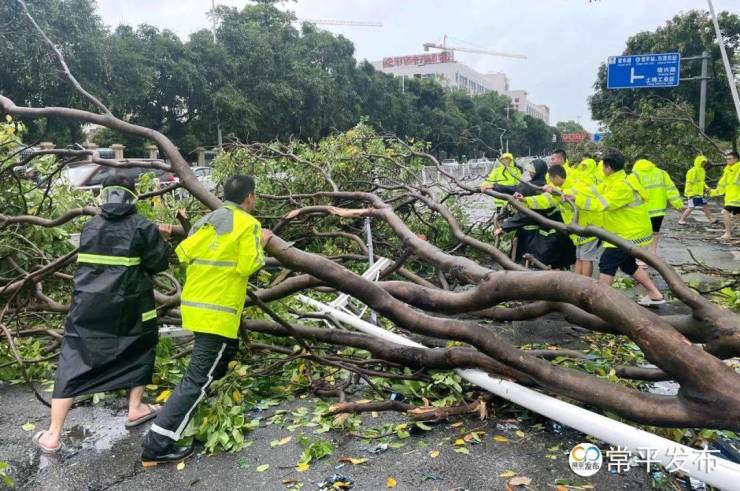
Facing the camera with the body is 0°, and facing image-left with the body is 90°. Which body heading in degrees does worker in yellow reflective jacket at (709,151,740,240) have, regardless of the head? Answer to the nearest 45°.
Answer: approximately 45°

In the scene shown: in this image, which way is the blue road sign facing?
toward the camera

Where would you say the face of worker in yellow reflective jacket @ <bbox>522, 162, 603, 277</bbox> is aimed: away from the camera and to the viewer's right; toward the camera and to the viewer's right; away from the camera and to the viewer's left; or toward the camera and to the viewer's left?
toward the camera and to the viewer's left

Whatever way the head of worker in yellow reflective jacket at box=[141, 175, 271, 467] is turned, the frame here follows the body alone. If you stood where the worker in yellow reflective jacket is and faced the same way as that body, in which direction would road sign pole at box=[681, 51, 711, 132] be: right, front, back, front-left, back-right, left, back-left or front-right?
front

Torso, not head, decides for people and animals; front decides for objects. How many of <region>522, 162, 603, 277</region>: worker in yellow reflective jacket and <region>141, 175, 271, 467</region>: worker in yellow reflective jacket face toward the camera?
0

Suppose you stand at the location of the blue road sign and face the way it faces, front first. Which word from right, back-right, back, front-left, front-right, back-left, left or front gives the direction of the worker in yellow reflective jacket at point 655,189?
front

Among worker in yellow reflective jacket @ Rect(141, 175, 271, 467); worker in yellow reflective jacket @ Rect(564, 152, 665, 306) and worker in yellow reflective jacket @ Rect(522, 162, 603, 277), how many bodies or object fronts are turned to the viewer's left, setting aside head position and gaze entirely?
2

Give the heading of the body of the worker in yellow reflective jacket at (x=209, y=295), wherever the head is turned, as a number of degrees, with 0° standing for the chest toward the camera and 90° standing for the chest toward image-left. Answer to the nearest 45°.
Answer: approximately 225°

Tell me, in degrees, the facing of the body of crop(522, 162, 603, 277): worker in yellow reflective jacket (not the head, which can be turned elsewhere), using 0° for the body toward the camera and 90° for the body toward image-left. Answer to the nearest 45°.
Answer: approximately 90°

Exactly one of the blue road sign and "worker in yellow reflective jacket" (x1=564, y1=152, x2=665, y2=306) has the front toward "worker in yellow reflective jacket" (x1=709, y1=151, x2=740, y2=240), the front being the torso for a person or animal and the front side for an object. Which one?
the blue road sign

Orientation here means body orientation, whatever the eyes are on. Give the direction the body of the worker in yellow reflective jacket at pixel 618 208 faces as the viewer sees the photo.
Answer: to the viewer's left

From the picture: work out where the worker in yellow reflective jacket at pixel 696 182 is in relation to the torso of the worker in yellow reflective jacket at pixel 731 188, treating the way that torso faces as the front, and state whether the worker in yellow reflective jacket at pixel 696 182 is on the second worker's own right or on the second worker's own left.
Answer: on the second worker's own right

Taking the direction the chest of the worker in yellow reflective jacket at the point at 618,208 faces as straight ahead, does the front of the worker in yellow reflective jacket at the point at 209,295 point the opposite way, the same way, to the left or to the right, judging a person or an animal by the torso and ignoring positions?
to the right

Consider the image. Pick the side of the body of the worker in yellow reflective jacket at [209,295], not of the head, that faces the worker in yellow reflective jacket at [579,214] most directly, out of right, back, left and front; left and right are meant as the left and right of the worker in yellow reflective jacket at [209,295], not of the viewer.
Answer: front

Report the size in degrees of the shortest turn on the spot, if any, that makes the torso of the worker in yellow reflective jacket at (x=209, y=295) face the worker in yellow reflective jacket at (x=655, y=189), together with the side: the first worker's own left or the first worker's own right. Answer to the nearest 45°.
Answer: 0° — they already face them

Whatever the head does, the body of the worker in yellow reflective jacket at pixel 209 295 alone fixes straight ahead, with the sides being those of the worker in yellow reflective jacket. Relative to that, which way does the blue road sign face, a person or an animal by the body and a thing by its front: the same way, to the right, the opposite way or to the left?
the opposite way

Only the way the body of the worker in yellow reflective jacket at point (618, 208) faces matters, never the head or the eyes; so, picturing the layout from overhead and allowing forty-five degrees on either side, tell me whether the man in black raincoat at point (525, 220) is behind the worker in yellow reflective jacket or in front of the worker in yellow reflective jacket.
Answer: in front

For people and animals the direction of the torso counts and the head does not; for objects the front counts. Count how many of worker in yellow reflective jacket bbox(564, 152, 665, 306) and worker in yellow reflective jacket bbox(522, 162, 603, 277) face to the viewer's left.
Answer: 2

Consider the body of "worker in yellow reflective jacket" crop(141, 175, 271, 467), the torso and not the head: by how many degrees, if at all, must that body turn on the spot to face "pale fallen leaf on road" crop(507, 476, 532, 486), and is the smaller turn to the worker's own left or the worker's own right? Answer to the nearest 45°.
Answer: approximately 90° to the worker's own right
